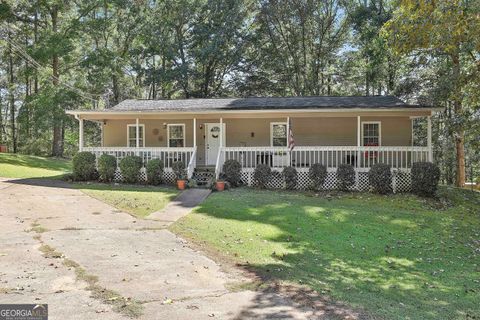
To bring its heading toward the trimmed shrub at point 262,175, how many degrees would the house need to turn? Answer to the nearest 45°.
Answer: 0° — it already faces it

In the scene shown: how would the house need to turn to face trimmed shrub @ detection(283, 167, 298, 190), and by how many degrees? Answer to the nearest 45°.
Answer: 0° — it already faces it

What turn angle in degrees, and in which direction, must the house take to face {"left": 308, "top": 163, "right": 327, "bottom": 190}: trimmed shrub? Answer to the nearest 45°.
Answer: approximately 45° to its left

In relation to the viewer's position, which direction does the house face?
facing the viewer

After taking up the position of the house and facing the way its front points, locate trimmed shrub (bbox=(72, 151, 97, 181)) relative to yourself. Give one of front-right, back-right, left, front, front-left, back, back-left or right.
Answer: right

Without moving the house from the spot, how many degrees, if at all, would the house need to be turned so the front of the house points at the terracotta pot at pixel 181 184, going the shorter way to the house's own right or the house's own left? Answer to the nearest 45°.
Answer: approximately 45° to the house's own right

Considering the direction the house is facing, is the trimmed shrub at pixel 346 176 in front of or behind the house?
in front

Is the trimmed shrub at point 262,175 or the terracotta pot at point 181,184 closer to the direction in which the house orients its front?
the trimmed shrub

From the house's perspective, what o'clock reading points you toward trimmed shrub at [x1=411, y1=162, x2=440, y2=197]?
The trimmed shrub is roughly at 10 o'clock from the house.

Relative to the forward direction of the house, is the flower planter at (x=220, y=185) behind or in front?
in front
